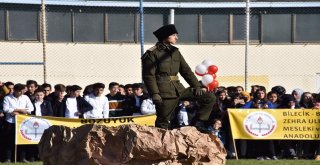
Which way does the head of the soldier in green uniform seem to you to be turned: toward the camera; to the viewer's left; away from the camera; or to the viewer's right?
to the viewer's right

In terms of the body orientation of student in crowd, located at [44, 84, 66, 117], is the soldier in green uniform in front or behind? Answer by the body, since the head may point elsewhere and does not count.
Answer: in front

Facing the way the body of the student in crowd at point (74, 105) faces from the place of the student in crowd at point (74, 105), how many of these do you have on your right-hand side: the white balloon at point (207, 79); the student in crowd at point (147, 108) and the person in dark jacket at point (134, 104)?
0

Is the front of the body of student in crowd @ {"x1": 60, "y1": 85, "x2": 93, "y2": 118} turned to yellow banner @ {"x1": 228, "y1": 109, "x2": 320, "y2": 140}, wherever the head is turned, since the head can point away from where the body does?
no

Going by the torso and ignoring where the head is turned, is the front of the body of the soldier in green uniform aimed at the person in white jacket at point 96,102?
no

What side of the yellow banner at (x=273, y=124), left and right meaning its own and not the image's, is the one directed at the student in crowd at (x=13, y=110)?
right

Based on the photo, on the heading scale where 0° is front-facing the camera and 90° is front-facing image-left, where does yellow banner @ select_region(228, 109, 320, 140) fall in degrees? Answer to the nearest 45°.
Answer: approximately 0°

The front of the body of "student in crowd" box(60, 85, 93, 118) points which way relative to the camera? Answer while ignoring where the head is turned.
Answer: toward the camera

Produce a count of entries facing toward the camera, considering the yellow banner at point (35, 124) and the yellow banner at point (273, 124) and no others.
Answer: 2

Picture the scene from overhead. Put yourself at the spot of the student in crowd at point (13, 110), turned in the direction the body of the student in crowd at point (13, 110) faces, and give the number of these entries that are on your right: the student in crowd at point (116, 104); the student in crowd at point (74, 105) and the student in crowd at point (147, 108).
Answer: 0

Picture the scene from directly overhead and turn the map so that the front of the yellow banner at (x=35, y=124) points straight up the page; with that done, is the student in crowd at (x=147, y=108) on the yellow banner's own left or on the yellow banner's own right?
on the yellow banner's own left
